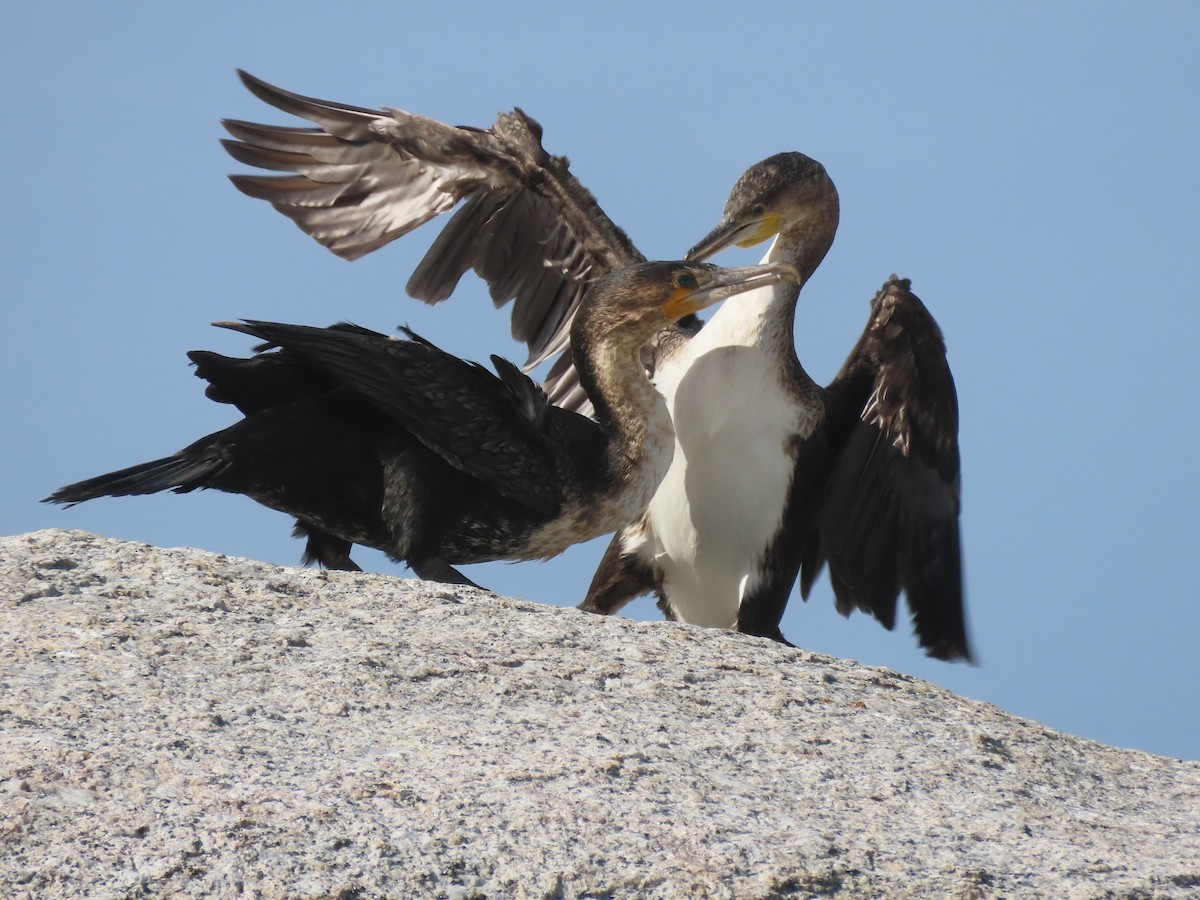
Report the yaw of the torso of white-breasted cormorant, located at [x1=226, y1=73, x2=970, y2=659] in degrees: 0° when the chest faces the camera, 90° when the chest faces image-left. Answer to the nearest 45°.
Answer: approximately 45°

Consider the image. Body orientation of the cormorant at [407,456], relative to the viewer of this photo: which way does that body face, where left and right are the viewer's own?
facing to the right of the viewer

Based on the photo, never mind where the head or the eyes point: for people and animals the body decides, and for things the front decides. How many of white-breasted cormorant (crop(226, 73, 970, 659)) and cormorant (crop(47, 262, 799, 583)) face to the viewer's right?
1

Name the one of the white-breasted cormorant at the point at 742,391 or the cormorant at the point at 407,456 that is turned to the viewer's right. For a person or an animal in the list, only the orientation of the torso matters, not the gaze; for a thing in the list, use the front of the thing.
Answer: the cormorant
